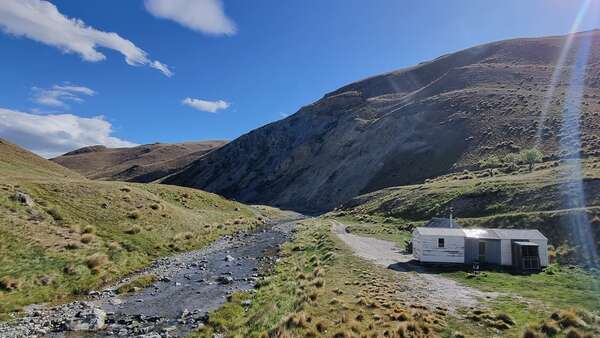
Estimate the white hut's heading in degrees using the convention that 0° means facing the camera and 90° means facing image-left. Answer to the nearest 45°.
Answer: approximately 0°

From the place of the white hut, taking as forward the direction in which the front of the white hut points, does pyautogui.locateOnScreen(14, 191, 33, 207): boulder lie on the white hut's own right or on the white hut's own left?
on the white hut's own right

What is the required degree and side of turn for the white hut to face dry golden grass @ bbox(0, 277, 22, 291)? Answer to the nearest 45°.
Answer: approximately 45° to its right

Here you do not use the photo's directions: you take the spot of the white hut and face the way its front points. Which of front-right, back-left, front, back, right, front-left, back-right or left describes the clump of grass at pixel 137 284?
front-right

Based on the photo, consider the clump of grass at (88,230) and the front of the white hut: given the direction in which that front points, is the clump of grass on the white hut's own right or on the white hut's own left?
on the white hut's own right

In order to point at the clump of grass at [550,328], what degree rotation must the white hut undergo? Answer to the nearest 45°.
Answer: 0° — it already faces it

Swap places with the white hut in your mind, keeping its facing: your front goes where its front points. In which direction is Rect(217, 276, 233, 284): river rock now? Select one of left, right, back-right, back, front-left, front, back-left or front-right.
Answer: front-right

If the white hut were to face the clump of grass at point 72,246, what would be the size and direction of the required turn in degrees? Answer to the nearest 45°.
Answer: approximately 45° to its right
